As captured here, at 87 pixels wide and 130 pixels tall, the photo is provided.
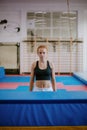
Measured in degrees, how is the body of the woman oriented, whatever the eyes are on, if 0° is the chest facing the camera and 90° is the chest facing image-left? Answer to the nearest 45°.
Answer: approximately 0°
